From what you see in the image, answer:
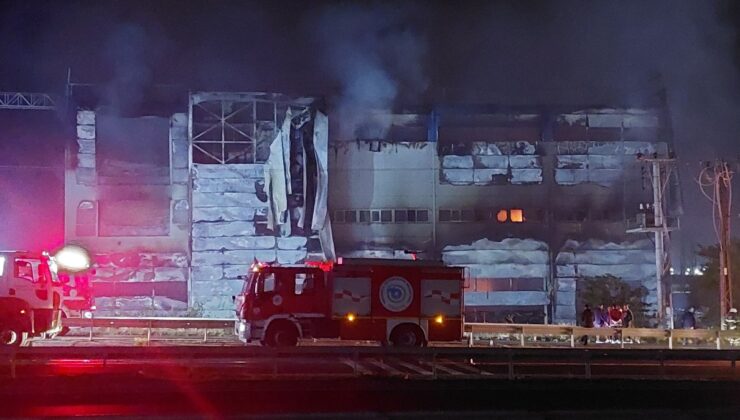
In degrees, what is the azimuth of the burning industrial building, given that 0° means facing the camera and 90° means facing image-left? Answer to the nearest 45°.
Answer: approximately 0°

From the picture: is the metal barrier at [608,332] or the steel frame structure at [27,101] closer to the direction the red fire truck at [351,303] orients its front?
the steel frame structure

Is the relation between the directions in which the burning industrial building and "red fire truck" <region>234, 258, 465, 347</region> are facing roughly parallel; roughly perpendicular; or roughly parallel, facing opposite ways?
roughly perpendicular

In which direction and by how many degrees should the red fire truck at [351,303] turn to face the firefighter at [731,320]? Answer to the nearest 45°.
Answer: approximately 135° to its right

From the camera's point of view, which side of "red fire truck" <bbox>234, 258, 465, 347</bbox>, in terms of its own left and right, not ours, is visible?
left
